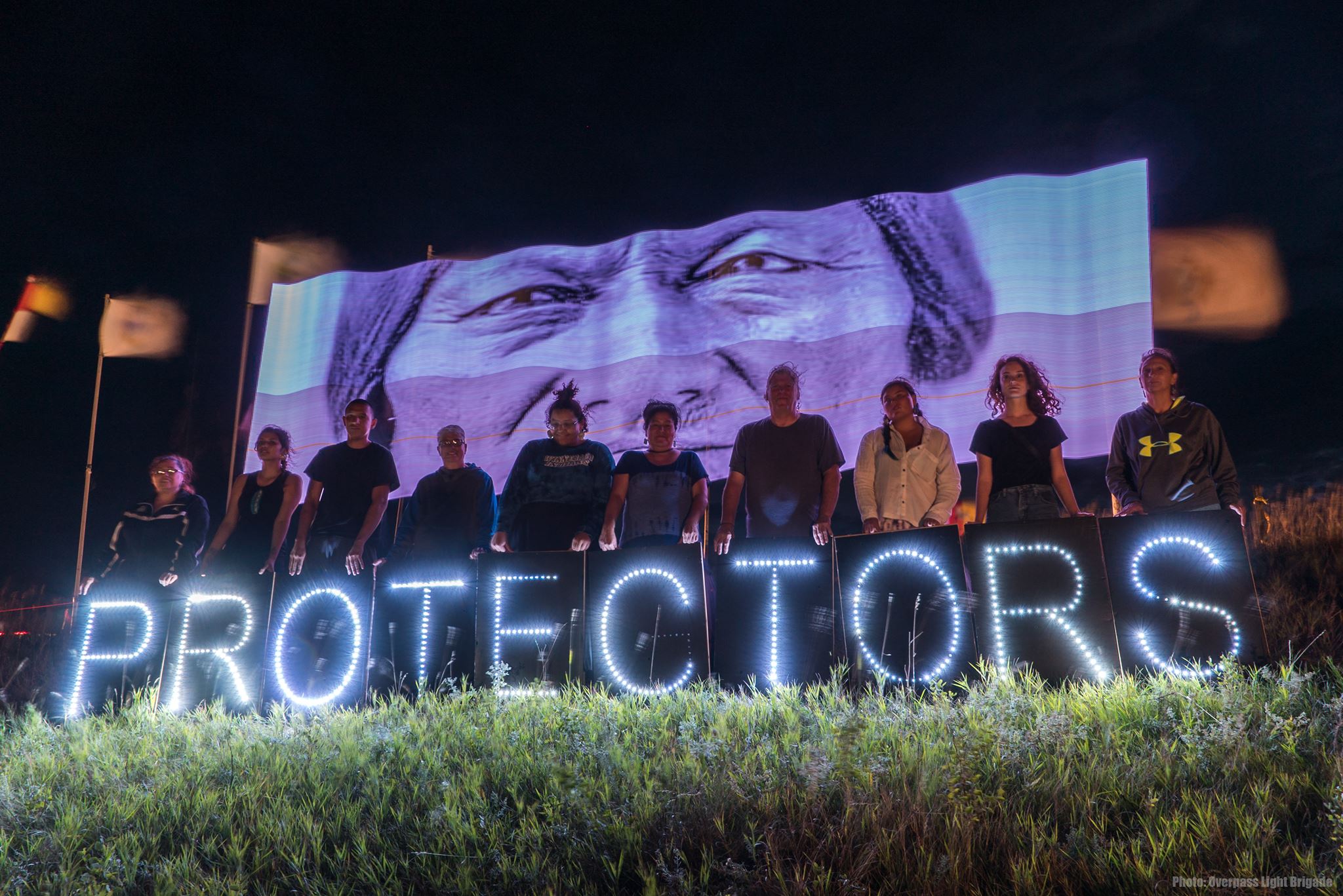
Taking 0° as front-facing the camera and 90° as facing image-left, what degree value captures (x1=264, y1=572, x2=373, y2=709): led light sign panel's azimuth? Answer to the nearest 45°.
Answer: approximately 0°

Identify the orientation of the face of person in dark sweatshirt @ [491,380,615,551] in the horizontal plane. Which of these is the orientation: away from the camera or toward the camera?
toward the camera

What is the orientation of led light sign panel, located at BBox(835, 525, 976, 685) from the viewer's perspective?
toward the camera

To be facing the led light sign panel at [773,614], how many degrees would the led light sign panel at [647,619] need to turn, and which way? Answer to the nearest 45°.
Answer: approximately 90° to its left

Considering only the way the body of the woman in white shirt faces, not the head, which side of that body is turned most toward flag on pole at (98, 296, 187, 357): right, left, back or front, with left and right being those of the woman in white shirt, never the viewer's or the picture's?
right

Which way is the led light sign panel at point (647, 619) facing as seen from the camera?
toward the camera

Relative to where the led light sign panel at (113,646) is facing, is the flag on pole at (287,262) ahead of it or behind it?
behind

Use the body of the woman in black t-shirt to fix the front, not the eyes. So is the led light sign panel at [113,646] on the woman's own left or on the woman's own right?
on the woman's own right

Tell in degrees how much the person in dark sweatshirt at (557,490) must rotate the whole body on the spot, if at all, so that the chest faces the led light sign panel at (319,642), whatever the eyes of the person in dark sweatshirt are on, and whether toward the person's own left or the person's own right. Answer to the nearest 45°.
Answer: approximately 90° to the person's own right

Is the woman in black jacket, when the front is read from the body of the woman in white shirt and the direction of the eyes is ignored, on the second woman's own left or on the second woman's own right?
on the second woman's own right

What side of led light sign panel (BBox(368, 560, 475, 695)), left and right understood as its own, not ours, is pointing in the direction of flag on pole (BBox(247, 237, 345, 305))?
back

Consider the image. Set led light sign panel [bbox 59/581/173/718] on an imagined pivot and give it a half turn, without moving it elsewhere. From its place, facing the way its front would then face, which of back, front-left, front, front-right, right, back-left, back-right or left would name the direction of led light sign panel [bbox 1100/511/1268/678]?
back-right

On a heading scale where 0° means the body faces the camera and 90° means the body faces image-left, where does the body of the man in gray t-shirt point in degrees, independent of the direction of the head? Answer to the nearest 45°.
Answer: approximately 0°

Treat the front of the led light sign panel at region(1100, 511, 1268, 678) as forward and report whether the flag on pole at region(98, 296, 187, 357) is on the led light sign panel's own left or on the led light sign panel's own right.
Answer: on the led light sign panel's own right

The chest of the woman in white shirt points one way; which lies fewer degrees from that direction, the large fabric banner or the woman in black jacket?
the woman in black jacket

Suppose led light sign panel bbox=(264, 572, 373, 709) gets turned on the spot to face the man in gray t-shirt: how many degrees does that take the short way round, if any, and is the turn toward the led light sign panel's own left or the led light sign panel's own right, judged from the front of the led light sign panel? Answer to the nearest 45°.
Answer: approximately 90° to the led light sign panel's own left
